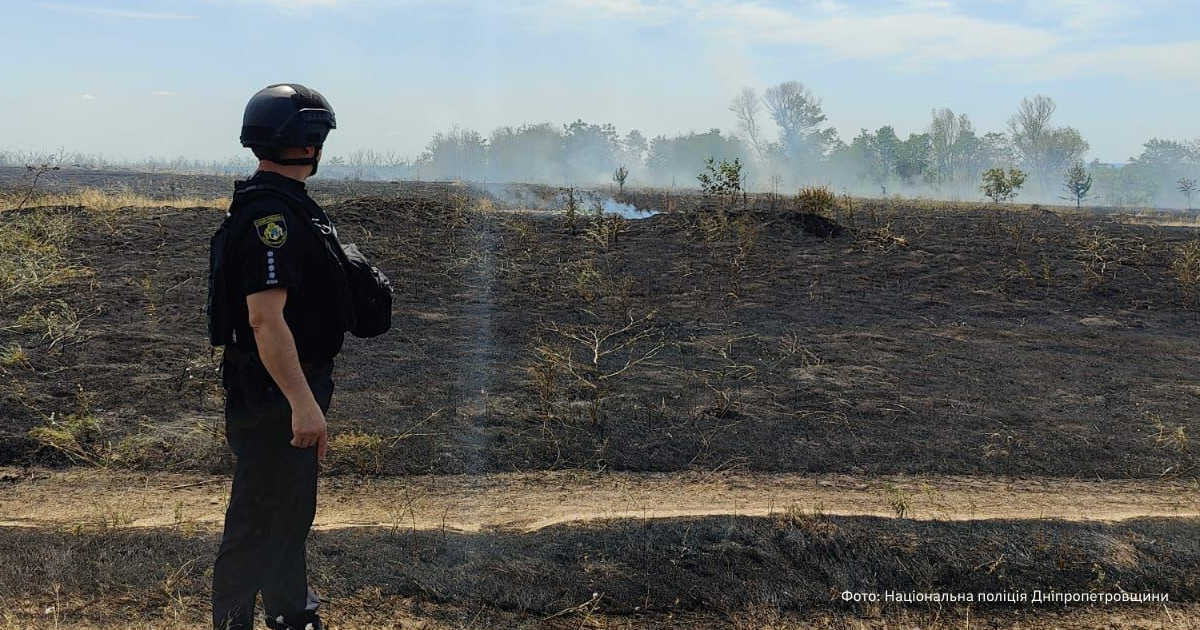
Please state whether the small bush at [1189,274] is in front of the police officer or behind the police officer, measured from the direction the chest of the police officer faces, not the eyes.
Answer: in front

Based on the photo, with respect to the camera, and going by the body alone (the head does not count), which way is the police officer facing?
to the viewer's right

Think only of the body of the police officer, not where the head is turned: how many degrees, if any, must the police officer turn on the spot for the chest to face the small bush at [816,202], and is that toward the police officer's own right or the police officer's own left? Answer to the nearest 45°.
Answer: approximately 45° to the police officer's own left

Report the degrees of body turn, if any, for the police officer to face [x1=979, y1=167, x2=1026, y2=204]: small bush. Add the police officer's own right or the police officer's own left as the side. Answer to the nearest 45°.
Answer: approximately 45° to the police officer's own left

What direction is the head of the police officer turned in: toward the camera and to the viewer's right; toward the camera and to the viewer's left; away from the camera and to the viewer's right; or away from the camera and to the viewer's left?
away from the camera and to the viewer's right
